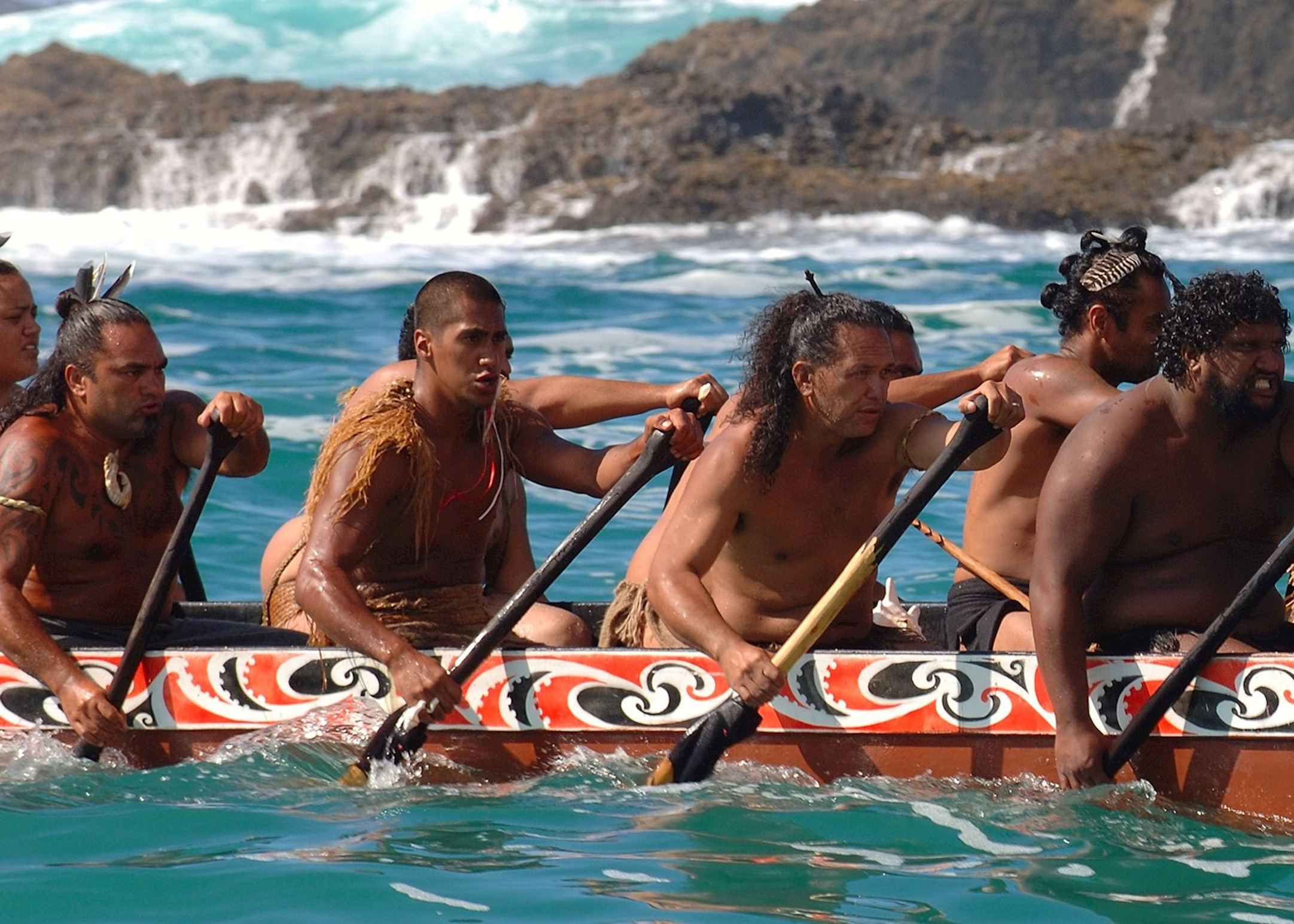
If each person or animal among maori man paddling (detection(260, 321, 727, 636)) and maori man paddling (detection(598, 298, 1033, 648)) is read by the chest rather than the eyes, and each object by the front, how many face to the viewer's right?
2

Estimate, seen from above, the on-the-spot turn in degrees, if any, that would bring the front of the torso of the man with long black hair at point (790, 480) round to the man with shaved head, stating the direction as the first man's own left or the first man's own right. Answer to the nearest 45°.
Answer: approximately 135° to the first man's own right

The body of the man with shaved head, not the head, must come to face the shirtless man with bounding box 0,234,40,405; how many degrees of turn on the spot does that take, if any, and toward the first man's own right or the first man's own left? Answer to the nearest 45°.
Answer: approximately 180°

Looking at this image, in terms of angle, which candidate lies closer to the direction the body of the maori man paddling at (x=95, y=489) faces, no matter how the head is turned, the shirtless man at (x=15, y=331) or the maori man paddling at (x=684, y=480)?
the maori man paddling

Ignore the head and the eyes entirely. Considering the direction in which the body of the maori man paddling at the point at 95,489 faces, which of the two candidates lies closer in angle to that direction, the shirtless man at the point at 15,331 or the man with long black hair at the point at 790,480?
the man with long black hair

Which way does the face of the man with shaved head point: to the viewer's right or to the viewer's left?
to the viewer's right

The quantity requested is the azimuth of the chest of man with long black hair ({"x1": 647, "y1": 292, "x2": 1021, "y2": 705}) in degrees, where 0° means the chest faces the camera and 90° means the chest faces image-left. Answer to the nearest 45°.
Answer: approximately 315°

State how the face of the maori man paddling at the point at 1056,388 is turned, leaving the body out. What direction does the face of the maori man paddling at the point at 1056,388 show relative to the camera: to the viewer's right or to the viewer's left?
to the viewer's right

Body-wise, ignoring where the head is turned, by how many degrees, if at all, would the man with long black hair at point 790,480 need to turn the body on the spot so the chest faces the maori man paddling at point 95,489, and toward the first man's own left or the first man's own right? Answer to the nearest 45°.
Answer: approximately 135° to the first man's own right

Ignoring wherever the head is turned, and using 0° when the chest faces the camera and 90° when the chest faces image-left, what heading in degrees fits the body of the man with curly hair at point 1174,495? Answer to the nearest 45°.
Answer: approximately 315°

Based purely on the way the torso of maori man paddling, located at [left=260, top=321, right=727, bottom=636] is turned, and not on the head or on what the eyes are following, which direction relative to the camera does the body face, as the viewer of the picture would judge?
to the viewer's right
